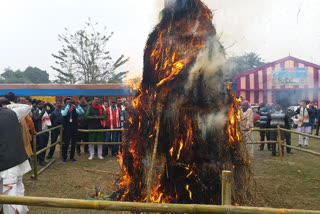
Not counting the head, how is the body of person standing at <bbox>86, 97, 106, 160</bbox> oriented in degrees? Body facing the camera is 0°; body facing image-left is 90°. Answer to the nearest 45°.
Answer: approximately 0°

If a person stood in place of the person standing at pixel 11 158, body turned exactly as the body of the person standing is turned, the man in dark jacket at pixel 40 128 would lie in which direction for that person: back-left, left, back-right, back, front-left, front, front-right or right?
front-left

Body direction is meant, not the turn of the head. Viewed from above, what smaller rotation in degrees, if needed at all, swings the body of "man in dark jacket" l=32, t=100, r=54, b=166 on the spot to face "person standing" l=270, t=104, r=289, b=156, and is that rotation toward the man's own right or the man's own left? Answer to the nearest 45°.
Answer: approximately 45° to the man's own left

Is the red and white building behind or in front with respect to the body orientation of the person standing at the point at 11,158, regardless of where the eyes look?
in front

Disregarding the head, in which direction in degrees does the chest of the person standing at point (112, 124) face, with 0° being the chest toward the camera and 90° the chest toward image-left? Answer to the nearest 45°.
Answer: approximately 0°

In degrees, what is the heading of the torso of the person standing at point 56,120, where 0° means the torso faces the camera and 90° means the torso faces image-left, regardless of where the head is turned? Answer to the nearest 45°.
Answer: approximately 315°

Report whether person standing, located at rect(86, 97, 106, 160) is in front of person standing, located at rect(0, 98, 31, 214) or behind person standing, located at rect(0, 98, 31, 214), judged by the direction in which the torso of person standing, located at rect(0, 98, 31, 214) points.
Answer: in front

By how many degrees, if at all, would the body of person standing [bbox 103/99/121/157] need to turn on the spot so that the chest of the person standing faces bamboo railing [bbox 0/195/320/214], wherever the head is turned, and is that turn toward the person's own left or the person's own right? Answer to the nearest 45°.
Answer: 0° — they already face it

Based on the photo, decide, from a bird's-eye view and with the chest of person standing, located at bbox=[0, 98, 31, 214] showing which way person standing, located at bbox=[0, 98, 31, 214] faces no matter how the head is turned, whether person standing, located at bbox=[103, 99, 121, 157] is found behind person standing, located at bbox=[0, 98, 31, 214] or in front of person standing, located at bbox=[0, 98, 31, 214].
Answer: in front
